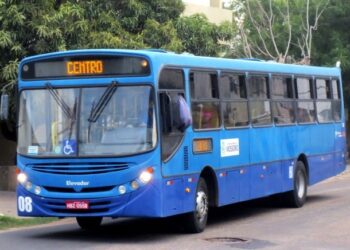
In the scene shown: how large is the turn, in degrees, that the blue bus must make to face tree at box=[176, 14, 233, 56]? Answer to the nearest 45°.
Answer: approximately 135° to its right

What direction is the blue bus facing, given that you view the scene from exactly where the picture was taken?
facing the viewer and to the left of the viewer
